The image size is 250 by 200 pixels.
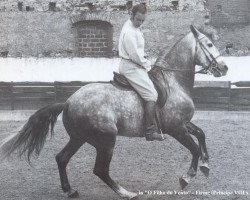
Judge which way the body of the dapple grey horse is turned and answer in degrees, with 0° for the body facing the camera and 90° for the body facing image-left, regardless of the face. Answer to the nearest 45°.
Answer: approximately 270°

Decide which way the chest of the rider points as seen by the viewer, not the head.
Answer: to the viewer's right
